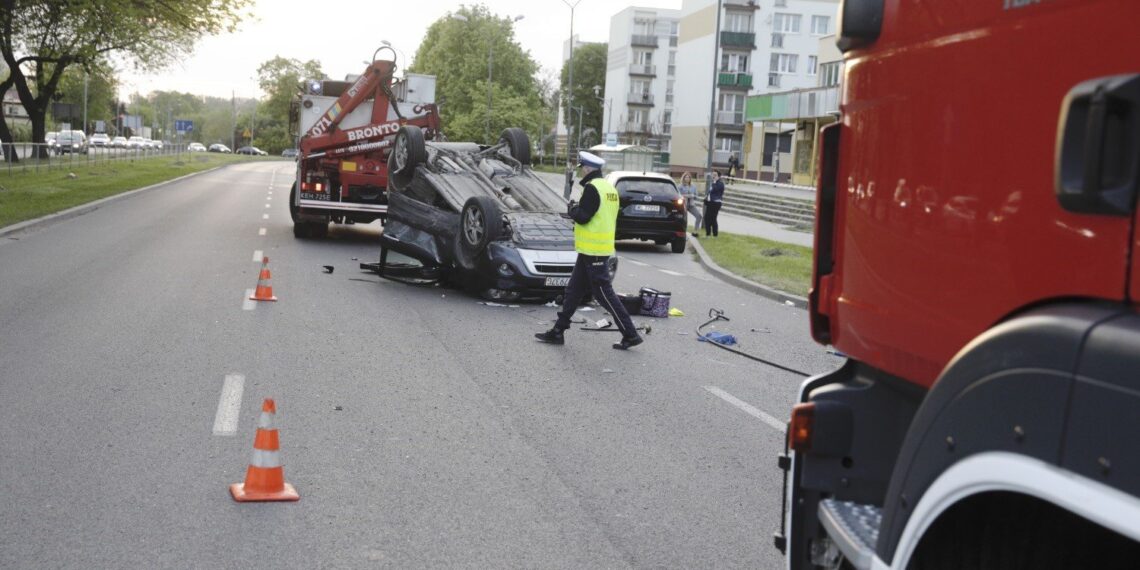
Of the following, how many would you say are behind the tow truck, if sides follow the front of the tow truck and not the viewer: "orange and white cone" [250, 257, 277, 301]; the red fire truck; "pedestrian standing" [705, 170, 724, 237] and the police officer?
3

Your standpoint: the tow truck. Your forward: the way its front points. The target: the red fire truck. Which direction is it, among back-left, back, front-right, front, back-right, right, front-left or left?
back

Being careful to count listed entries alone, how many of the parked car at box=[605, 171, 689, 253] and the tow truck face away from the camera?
2

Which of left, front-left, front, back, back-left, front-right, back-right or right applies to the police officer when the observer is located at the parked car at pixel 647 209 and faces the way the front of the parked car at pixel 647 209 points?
back

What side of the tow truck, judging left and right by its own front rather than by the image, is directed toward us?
back

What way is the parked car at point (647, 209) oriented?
away from the camera

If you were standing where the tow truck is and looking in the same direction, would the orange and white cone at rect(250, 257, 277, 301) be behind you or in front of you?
behind

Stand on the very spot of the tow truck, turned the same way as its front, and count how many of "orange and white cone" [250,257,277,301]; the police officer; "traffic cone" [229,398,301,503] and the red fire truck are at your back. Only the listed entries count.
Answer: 4

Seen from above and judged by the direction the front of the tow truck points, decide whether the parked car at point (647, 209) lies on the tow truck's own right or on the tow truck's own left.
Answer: on the tow truck's own right

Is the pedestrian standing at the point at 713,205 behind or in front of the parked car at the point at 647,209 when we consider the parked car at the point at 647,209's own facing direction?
in front

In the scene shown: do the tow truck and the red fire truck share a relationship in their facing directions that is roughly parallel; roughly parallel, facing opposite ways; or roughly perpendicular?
roughly parallel

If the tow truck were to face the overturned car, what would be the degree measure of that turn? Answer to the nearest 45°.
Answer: approximately 180°

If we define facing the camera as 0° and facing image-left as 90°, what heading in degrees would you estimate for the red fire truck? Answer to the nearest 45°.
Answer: approximately 135°

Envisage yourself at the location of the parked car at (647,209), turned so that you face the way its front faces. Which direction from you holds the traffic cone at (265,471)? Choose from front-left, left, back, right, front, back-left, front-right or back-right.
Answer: back

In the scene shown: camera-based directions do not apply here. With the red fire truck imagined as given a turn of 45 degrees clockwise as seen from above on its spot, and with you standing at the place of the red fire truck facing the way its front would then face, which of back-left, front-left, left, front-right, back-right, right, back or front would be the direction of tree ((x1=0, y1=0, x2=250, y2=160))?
front-left
